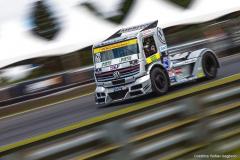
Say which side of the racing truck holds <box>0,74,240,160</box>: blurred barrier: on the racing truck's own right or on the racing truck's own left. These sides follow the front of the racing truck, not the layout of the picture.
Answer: on the racing truck's own left

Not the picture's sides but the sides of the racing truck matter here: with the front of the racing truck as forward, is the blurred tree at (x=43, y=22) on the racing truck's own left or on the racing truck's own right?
on the racing truck's own right

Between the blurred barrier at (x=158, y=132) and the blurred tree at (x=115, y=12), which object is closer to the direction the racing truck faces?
the blurred barrier

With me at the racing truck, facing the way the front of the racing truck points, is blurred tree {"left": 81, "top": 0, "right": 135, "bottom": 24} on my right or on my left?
on my right
